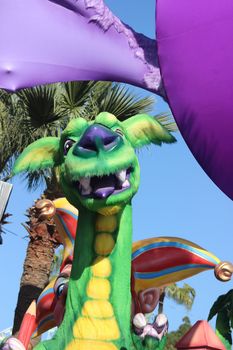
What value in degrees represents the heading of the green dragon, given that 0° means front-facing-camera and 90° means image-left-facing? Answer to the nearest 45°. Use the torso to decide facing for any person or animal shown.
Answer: approximately 0°

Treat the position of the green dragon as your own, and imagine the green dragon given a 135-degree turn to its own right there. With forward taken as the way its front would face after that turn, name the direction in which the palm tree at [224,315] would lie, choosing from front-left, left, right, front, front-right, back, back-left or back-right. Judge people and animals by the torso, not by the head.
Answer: right

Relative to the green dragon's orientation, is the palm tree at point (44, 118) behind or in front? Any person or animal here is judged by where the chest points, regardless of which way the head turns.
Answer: behind
